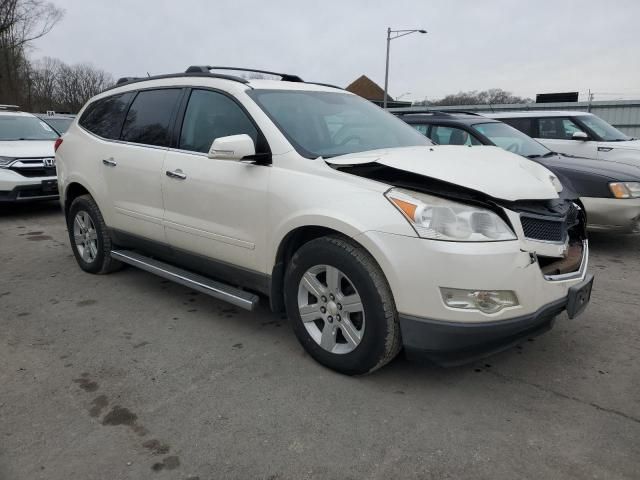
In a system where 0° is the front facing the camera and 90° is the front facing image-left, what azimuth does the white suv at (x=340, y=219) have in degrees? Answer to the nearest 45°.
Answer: approximately 315°

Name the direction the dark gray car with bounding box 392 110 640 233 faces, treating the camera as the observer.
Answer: facing the viewer and to the right of the viewer

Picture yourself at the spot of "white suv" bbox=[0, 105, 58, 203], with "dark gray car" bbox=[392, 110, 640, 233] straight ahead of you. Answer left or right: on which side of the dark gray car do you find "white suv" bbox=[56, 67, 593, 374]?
right

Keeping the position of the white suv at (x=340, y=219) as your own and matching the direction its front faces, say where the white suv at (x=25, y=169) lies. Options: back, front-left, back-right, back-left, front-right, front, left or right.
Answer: back

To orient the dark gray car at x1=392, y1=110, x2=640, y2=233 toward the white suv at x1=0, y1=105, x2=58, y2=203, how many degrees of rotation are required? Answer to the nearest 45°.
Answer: approximately 135° to its right

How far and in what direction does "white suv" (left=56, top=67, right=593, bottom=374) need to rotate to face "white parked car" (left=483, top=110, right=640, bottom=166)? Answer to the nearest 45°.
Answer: approximately 90° to its left

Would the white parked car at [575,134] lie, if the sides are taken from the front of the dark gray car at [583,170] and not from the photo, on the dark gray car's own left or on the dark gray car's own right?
on the dark gray car's own left

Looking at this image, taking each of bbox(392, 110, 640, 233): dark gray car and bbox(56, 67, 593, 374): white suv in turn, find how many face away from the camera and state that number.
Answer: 0

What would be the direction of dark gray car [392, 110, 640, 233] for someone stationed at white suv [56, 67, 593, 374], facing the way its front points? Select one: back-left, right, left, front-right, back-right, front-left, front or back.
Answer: left

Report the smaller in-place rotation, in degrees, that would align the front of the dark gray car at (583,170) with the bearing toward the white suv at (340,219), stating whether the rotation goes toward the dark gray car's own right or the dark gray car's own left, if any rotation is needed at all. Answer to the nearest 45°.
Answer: approximately 90° to the dark gray car's own right

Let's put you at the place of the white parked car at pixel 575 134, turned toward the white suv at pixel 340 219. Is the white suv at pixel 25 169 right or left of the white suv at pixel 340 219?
right
